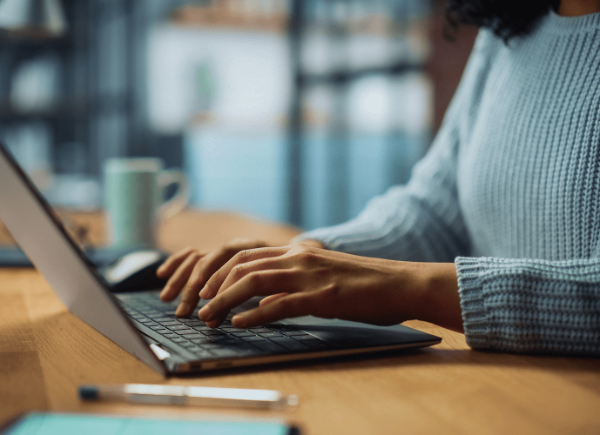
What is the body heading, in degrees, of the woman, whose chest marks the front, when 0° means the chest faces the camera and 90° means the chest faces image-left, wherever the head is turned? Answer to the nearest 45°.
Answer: approximately 45°
